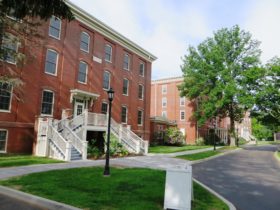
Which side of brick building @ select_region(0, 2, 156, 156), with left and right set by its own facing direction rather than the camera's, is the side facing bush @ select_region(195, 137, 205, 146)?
left

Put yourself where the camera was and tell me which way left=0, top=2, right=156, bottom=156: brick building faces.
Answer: facing the viewer and to the right of the viewer

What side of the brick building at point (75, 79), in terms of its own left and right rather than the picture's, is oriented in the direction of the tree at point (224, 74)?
left

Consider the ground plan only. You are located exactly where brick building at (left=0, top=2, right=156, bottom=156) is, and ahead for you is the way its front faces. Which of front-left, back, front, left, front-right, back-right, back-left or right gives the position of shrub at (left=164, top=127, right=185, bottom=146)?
left
